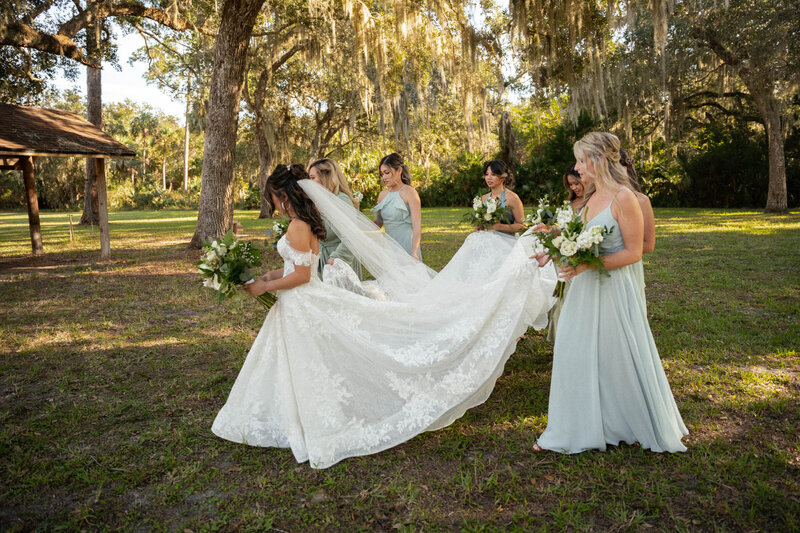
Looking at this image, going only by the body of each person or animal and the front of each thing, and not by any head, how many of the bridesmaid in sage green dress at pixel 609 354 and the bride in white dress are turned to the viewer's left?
2

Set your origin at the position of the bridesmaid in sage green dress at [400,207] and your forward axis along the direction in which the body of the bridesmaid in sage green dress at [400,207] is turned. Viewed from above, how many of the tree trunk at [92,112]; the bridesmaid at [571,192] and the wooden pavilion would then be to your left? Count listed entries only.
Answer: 1

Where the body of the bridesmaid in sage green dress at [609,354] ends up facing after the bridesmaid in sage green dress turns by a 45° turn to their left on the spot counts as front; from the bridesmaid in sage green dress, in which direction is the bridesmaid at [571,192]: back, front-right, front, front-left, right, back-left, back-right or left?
back-right

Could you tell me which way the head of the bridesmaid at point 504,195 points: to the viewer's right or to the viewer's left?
to the viewer's left

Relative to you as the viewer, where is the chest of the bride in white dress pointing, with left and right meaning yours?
facing to the left of the viewer

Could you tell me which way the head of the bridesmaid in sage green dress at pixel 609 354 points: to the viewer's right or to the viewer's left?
to the viewer's left

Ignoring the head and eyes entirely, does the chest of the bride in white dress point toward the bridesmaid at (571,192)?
no

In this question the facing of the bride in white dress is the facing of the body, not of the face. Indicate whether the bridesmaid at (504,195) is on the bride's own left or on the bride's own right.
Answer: on the bride's own right

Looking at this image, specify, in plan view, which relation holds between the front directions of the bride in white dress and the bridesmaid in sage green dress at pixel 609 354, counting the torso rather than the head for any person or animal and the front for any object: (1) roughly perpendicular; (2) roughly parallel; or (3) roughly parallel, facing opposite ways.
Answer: roughly parallel

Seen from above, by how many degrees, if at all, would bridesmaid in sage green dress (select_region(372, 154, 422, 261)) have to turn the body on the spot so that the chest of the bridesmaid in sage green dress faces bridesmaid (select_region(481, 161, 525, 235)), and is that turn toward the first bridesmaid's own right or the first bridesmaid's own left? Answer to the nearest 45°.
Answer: approximately 135° to the first bridesmaid's own left

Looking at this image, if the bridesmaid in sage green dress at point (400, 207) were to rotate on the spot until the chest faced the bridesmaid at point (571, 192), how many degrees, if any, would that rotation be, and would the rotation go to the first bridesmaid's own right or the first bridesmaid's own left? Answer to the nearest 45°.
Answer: approximately 90° to the first bridesmaid's own left

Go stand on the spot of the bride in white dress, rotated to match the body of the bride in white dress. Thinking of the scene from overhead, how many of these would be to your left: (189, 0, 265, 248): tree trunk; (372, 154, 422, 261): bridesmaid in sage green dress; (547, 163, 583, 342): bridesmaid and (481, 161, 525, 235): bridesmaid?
0

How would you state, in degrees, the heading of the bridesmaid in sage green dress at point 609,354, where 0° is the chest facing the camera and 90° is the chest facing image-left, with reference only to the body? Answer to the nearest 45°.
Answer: approximately 90°
